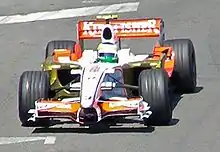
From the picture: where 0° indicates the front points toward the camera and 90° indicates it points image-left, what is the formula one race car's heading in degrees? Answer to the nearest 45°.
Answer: approximately 0°

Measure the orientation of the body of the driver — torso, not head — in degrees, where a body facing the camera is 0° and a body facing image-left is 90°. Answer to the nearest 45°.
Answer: approximately 0°
